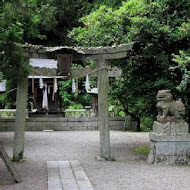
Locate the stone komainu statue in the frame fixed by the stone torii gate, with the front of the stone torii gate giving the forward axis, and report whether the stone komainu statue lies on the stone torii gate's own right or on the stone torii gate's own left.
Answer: on the stone torii gate's own left

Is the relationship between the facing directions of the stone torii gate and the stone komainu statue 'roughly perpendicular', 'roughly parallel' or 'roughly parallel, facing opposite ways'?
roughly perpendicular

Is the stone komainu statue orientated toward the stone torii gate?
yes

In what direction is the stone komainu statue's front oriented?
to the viewer's left

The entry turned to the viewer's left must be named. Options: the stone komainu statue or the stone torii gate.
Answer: the stone komainu statue

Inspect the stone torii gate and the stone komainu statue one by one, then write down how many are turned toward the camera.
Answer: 1

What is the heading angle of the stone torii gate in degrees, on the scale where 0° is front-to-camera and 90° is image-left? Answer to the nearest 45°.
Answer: approximately 0°
